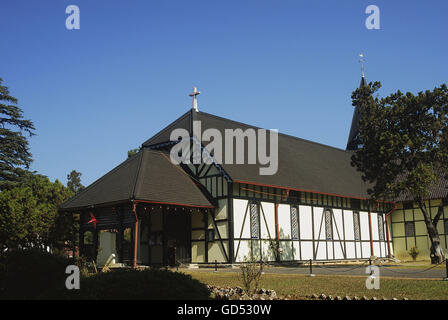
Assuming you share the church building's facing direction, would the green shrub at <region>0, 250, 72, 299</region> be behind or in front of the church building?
in front

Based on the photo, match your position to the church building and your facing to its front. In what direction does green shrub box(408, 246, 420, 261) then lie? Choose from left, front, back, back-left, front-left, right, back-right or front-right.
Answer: back

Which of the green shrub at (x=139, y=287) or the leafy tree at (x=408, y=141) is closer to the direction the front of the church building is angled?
the green shrub

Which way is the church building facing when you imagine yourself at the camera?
facing the viewer and to the left of the viewer

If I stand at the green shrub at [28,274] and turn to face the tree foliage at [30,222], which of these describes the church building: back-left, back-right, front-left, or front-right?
front-right

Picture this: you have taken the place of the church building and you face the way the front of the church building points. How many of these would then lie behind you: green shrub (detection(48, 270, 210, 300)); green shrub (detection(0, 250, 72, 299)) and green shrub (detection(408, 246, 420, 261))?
1

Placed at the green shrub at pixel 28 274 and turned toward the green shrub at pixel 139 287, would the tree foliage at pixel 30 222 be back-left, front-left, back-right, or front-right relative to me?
back-left

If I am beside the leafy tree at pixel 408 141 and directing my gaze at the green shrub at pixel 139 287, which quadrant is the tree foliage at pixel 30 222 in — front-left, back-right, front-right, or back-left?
front-right

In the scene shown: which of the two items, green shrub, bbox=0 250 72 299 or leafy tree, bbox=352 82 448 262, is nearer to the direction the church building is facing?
the green shrub

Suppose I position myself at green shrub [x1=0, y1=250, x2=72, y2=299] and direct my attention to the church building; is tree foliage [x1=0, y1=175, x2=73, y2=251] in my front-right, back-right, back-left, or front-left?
front-left

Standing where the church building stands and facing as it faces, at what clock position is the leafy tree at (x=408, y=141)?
The leafy tree is roughly at 8 o'clock from the church building.

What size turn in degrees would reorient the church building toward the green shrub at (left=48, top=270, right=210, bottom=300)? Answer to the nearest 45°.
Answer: approximately 45° to its left
